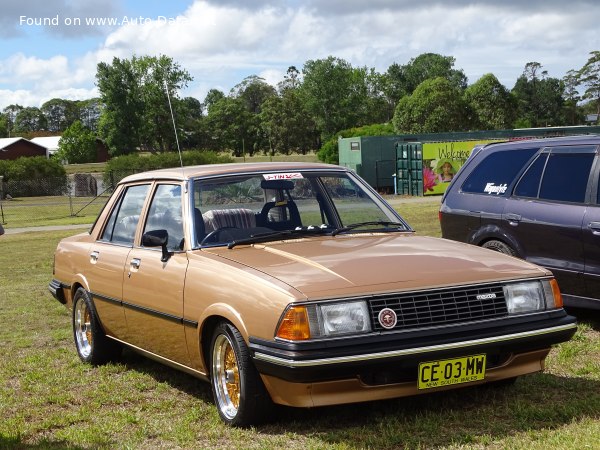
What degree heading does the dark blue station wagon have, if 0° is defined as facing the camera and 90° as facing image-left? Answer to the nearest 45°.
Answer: approximately 315°

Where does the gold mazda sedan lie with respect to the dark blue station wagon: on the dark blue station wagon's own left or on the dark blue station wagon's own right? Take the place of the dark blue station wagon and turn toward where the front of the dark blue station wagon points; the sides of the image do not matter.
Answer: on the dark blue station wagon's own right

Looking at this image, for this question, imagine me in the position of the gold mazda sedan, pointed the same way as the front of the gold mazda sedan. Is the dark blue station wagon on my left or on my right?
on my left
